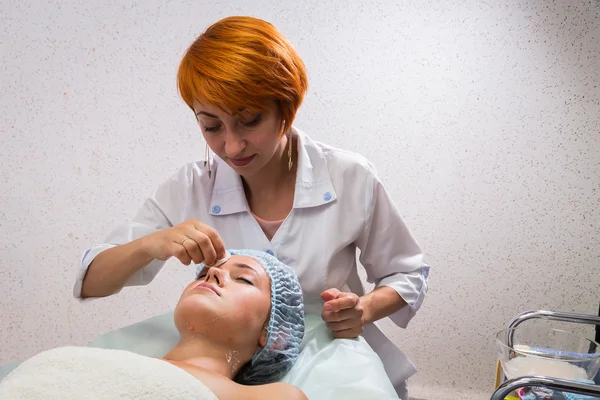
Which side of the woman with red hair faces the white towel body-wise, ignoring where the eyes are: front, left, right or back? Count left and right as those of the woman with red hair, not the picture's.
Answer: front

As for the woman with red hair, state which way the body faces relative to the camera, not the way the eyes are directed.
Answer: toward the camera

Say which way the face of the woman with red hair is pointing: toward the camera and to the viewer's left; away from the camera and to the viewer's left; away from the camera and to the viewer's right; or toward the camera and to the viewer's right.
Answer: toward the camera and to the viewer's left
